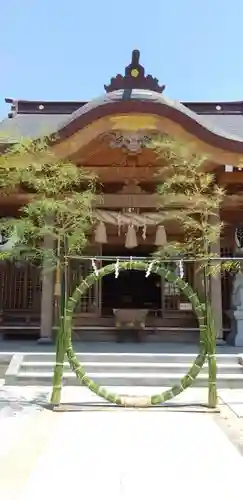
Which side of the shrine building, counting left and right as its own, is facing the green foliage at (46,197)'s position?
front

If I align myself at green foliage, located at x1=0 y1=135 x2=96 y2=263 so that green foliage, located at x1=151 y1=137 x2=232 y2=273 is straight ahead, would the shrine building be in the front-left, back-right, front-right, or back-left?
front-left

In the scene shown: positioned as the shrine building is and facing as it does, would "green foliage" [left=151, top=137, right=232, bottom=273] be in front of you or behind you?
in front

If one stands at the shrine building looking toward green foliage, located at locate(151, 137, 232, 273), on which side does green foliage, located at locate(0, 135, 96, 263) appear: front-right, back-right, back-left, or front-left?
front-right

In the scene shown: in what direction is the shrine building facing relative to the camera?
toward the camera

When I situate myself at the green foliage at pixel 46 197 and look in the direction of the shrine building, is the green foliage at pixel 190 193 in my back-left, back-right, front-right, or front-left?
front-right
